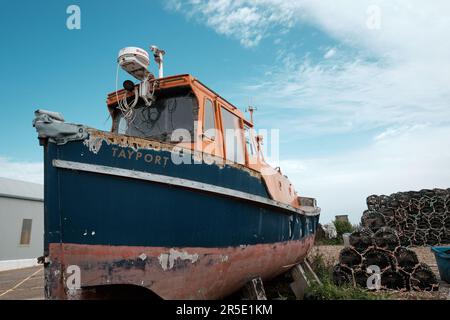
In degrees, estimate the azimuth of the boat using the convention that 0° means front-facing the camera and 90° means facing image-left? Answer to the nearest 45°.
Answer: approximately 45°

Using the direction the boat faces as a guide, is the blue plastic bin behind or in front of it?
behind

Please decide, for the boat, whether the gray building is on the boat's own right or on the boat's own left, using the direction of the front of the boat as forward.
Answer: on the boat's own right
